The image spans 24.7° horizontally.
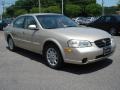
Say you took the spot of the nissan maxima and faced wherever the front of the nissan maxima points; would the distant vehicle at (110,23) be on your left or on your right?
on your left

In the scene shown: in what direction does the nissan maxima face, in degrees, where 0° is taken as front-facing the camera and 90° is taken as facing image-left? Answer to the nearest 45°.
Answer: approximately 315°
